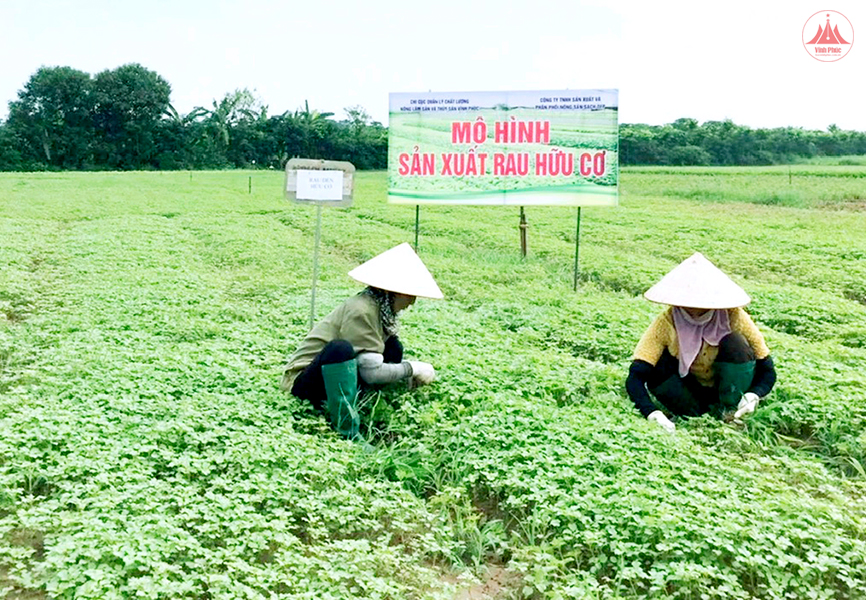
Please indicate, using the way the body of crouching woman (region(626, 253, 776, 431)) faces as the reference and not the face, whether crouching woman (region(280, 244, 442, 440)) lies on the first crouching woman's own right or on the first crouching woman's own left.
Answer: on the first crouching woman's own right

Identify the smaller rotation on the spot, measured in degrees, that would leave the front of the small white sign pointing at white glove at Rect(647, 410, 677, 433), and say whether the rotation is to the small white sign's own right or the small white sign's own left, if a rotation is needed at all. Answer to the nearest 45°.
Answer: approximately 45° to the small white sign's own left

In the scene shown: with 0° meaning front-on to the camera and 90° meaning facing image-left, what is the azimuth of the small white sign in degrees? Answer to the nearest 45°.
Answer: approximately 0°

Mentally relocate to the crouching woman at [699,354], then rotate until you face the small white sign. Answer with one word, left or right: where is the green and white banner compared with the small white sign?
right

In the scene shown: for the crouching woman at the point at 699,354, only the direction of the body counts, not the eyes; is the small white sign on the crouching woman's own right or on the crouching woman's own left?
on the crouching woman's own right

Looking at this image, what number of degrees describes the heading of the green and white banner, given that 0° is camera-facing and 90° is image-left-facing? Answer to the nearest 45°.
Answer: approximately 0°

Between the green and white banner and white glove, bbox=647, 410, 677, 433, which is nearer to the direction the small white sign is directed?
the white glove
